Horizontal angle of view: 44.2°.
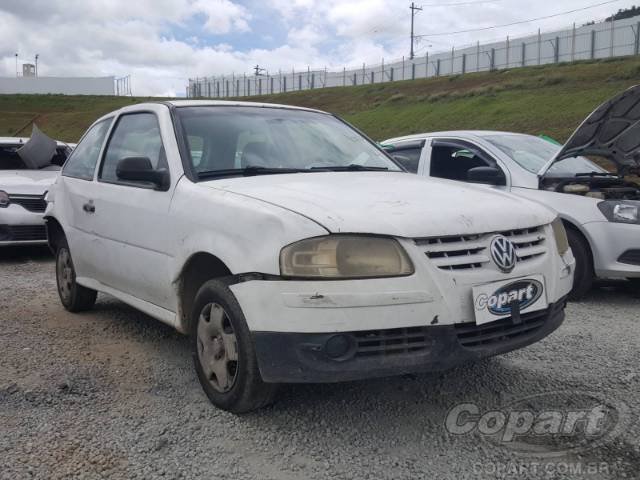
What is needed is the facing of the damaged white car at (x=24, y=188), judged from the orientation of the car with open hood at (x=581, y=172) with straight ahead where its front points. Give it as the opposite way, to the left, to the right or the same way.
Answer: the same way

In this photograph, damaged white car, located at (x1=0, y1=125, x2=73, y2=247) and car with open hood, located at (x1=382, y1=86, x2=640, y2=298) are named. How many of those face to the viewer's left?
0

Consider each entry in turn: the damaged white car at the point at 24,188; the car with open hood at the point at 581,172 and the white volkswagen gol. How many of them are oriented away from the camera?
0

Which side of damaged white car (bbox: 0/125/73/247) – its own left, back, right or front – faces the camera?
front

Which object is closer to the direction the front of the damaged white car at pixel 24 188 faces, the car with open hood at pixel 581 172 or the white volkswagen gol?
the white volkswagen gol

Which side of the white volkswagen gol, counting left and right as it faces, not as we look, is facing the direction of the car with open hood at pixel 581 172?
left

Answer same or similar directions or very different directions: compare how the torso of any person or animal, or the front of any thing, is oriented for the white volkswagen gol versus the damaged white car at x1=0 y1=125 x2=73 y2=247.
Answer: same or similar directions

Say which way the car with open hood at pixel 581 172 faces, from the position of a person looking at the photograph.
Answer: facing the viewer and to the right of the viewer

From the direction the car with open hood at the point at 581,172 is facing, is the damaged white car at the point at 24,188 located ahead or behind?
behind

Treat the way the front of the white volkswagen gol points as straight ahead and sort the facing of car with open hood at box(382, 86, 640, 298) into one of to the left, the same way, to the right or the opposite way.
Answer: the same way

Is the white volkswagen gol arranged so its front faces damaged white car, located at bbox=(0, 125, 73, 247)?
no

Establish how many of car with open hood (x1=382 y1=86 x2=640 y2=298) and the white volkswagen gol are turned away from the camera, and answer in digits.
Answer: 0

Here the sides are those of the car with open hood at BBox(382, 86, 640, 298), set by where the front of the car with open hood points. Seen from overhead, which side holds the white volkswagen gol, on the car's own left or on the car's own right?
on the car's own right

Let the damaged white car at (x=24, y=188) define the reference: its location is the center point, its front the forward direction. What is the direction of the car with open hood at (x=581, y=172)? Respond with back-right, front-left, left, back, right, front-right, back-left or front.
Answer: front-left

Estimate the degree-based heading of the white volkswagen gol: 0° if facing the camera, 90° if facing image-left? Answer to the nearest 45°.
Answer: approximately 315°
